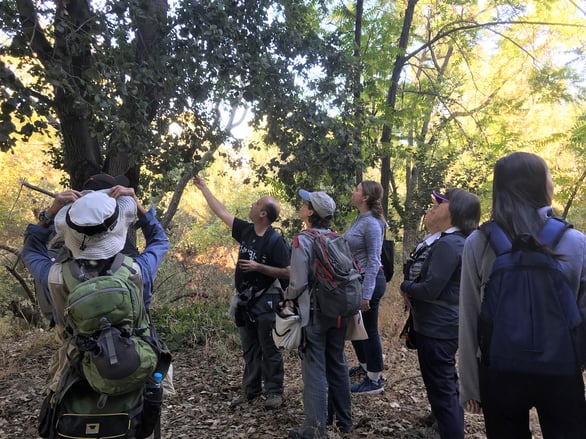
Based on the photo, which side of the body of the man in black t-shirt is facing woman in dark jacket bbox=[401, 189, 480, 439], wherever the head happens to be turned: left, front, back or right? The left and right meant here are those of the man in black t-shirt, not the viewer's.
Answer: left

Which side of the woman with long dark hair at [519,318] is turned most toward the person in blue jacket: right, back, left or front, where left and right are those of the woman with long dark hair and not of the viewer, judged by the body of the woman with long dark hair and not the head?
left

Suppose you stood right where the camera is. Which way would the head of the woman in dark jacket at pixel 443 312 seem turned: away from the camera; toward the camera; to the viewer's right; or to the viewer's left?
to the viewer's left

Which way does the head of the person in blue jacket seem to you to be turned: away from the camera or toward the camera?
away from the camera

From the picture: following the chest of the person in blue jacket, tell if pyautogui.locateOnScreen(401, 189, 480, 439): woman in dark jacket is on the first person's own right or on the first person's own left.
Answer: on the first person's own right

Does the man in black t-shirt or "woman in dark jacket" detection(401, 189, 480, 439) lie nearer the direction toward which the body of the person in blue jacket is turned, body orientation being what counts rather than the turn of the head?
the man in black t-shirt

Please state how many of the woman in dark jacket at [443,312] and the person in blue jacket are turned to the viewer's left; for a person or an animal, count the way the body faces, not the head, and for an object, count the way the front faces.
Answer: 1

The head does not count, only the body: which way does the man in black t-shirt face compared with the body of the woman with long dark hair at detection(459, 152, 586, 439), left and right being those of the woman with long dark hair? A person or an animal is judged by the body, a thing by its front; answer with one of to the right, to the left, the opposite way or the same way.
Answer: the opposite way

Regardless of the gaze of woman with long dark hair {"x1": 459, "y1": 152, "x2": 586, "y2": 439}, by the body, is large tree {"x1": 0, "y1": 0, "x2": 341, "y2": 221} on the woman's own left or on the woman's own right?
on the woman's own left

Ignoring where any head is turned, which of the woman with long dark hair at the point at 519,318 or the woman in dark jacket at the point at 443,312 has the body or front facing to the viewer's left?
the woman in dark jacket

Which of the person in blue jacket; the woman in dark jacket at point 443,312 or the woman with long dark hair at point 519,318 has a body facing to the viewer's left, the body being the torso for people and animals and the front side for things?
the woman in dark jacket

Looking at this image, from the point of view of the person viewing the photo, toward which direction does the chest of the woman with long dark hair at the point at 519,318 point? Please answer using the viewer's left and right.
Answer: facing away from the viewer

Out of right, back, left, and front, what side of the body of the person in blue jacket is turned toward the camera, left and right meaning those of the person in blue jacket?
back

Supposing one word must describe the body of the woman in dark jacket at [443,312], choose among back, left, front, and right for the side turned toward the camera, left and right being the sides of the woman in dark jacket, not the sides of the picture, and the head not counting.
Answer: left
